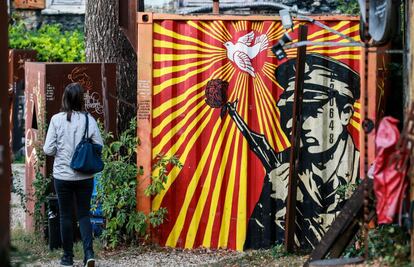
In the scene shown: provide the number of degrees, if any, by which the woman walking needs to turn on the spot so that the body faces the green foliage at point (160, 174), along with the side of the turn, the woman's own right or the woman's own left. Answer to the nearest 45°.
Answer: approximately 45° to the woman's own right

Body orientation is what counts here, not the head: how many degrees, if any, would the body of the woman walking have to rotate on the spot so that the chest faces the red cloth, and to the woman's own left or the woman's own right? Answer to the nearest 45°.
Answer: approximately 135° to the woman's own right

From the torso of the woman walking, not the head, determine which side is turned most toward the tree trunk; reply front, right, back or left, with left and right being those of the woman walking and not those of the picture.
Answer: front

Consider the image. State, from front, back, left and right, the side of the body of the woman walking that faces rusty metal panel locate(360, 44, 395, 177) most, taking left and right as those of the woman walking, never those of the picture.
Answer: right

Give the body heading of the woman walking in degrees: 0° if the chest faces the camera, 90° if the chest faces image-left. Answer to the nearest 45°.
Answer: approximately 180°

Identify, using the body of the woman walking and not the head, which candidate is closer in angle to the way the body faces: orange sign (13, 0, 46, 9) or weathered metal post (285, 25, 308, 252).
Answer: the orange sign

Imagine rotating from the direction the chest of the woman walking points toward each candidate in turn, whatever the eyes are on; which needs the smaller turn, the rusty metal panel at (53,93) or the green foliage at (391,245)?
the rusty metal panel

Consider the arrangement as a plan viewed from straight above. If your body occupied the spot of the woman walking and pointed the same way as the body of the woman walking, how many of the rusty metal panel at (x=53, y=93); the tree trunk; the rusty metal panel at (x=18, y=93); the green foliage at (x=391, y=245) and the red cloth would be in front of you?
3

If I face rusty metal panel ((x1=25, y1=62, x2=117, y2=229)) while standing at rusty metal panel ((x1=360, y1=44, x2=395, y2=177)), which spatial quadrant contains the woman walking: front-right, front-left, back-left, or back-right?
front-left

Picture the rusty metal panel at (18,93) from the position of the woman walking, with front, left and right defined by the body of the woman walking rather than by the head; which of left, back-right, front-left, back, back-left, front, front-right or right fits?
front

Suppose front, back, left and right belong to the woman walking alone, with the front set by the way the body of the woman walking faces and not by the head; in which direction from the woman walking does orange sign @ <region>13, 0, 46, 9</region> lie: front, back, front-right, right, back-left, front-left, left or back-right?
front

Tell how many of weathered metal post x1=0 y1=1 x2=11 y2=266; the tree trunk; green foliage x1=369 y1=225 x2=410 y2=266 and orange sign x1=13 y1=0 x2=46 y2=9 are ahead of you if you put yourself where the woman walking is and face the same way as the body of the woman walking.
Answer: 2

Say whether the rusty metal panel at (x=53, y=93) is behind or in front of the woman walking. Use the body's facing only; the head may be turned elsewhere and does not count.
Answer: in front

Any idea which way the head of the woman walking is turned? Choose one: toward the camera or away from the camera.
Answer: away from the camera

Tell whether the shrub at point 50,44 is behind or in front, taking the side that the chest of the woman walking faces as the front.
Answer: in front

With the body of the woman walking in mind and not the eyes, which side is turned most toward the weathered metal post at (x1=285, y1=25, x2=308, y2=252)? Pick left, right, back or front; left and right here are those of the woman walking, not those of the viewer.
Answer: right

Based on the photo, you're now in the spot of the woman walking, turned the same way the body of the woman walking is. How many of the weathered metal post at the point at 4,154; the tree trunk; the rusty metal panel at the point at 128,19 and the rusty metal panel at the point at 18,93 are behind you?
1
